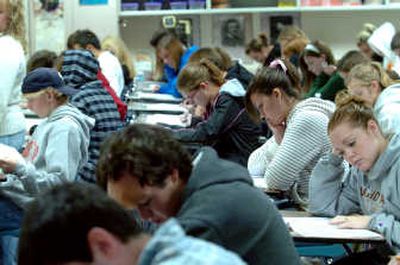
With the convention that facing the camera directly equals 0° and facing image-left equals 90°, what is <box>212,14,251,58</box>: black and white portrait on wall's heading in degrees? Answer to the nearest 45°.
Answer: approximately 0°

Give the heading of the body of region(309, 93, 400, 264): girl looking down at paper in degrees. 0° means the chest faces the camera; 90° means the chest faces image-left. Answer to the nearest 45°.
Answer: approximately 45°

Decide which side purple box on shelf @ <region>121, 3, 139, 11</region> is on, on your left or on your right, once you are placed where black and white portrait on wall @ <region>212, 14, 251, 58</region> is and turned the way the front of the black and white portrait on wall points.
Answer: on your right

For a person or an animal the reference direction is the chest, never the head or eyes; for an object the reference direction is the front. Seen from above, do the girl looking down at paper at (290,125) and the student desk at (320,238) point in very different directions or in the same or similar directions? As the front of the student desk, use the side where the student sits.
very different directions
